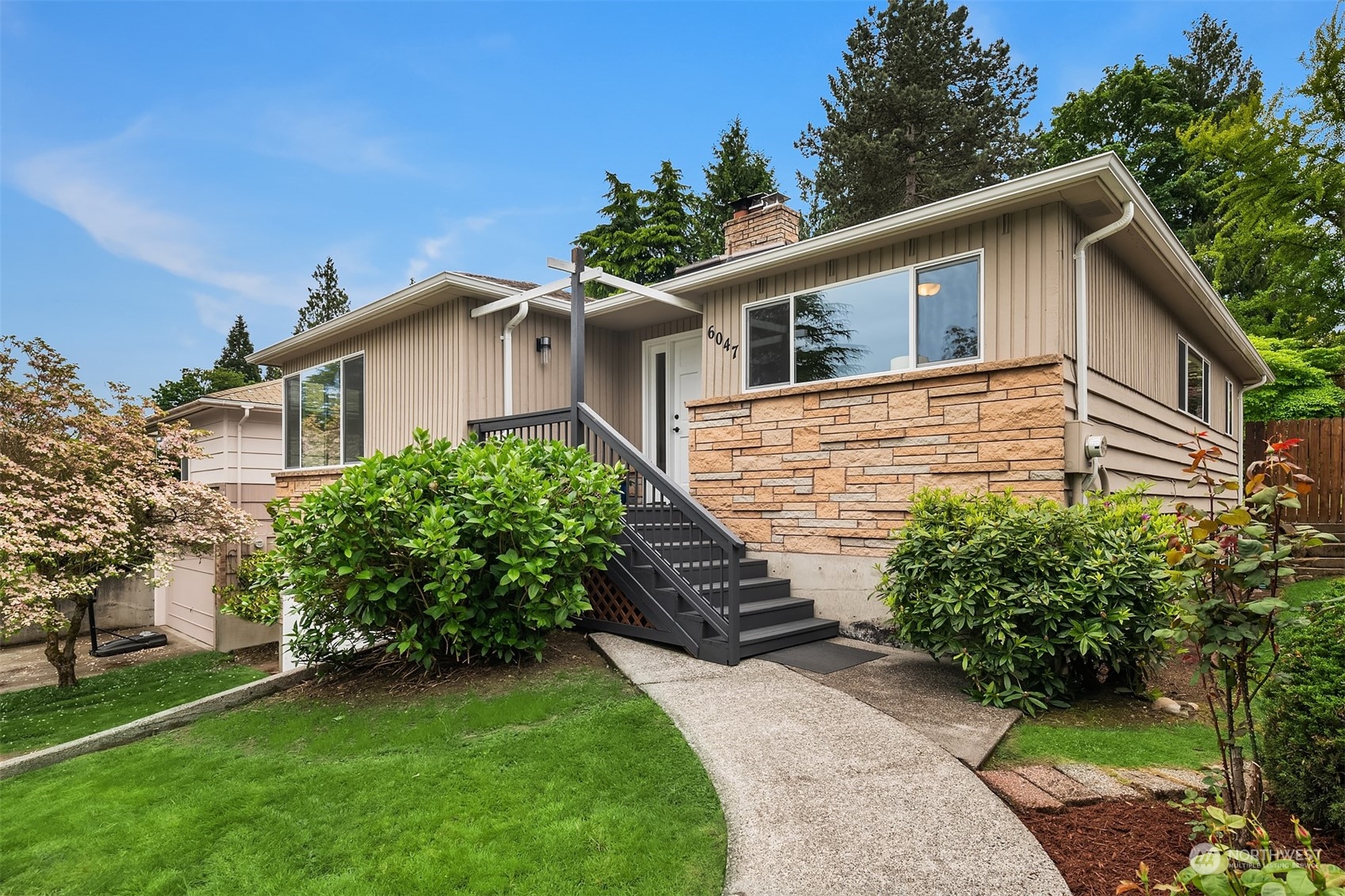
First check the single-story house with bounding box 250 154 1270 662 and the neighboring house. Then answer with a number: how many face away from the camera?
0

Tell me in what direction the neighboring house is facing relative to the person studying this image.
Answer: facing the viewer and to the left of the viewer

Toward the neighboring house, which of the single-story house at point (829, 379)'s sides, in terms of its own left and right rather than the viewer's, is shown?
right

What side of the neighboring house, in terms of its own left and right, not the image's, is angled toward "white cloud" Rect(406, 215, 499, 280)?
back

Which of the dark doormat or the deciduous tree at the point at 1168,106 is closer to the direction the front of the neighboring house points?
the dark doormat

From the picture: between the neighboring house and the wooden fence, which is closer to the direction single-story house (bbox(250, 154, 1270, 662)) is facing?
the neighboring house

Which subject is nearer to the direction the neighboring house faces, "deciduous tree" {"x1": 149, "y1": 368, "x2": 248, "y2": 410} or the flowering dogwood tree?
the flowering dogwood tree

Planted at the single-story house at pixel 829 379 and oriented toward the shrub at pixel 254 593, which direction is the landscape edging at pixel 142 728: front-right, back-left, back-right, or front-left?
front-left

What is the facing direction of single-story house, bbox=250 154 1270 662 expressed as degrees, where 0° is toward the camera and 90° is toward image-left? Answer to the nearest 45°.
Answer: approximately 45°

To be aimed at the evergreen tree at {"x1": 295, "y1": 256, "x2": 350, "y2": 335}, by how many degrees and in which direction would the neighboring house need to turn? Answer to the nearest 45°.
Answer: approximately 135° to its right

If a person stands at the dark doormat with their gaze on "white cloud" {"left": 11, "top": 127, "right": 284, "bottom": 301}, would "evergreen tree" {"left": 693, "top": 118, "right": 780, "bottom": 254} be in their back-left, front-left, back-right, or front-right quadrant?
front-right

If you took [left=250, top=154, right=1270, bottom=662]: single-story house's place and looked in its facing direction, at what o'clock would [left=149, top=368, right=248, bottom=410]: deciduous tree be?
The deciduous tree is roughly at 3 o'clock from the single-story house.

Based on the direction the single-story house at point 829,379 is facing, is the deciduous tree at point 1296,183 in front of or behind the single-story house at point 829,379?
behind

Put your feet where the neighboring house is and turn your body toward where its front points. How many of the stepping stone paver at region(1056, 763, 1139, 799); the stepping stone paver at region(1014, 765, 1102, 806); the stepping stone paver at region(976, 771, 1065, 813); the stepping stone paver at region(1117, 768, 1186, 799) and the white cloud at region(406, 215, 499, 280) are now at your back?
1
